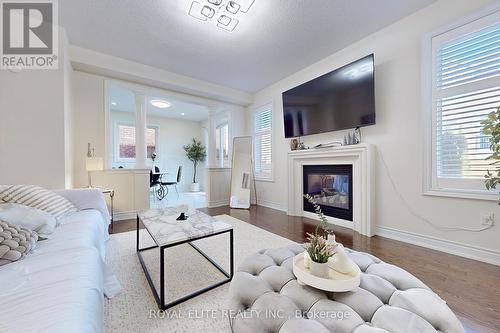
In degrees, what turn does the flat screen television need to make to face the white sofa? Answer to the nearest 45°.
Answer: approximately 45° to its left

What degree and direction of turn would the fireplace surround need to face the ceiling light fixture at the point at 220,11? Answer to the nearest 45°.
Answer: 0° — it already faces it

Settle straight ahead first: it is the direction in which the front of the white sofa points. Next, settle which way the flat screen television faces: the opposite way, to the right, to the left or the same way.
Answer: the opposite way

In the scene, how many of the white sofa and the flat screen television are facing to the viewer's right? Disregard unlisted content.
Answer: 1

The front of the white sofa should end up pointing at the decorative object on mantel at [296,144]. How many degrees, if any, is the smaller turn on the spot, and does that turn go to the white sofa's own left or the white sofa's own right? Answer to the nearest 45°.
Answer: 0° — it already faces it

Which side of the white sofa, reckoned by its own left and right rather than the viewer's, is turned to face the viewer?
right

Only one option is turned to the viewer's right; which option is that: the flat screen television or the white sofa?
the white sofa

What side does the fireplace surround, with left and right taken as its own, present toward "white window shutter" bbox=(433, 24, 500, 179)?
left

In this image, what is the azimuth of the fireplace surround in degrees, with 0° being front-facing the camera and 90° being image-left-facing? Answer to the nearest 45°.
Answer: approximately 45°

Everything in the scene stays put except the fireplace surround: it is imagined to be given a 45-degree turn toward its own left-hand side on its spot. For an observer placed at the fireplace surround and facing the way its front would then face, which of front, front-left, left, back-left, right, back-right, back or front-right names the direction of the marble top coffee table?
front-right

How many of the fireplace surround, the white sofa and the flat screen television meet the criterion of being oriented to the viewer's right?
1
